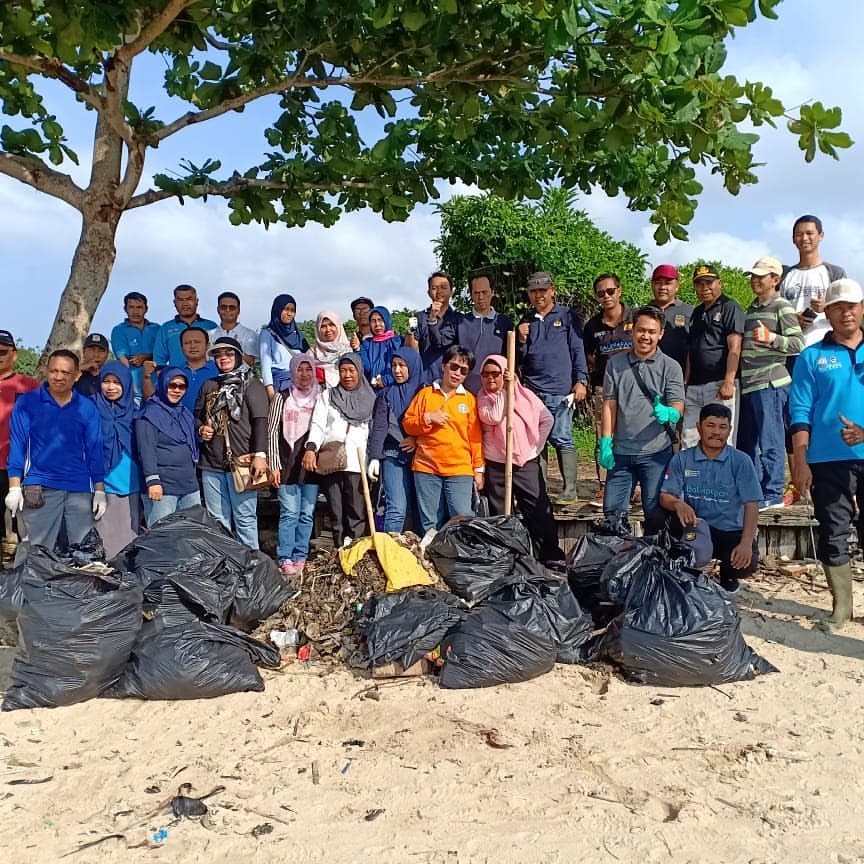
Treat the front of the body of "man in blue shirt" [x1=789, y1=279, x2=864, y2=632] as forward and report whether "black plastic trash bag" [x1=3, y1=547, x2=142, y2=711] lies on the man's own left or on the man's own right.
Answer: on the man's own right

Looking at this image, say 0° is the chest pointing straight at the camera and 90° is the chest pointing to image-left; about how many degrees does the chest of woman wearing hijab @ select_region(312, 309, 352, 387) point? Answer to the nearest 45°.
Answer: approximately 0°

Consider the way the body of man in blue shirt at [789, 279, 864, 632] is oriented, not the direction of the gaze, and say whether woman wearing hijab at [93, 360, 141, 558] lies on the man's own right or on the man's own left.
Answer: on the man's own right

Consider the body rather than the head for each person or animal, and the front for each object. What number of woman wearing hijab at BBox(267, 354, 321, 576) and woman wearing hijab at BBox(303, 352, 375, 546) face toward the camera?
2

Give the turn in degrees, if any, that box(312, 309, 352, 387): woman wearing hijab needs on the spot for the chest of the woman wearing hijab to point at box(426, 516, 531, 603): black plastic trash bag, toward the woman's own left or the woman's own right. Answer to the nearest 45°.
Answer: approximately 45° to the woman's own left
